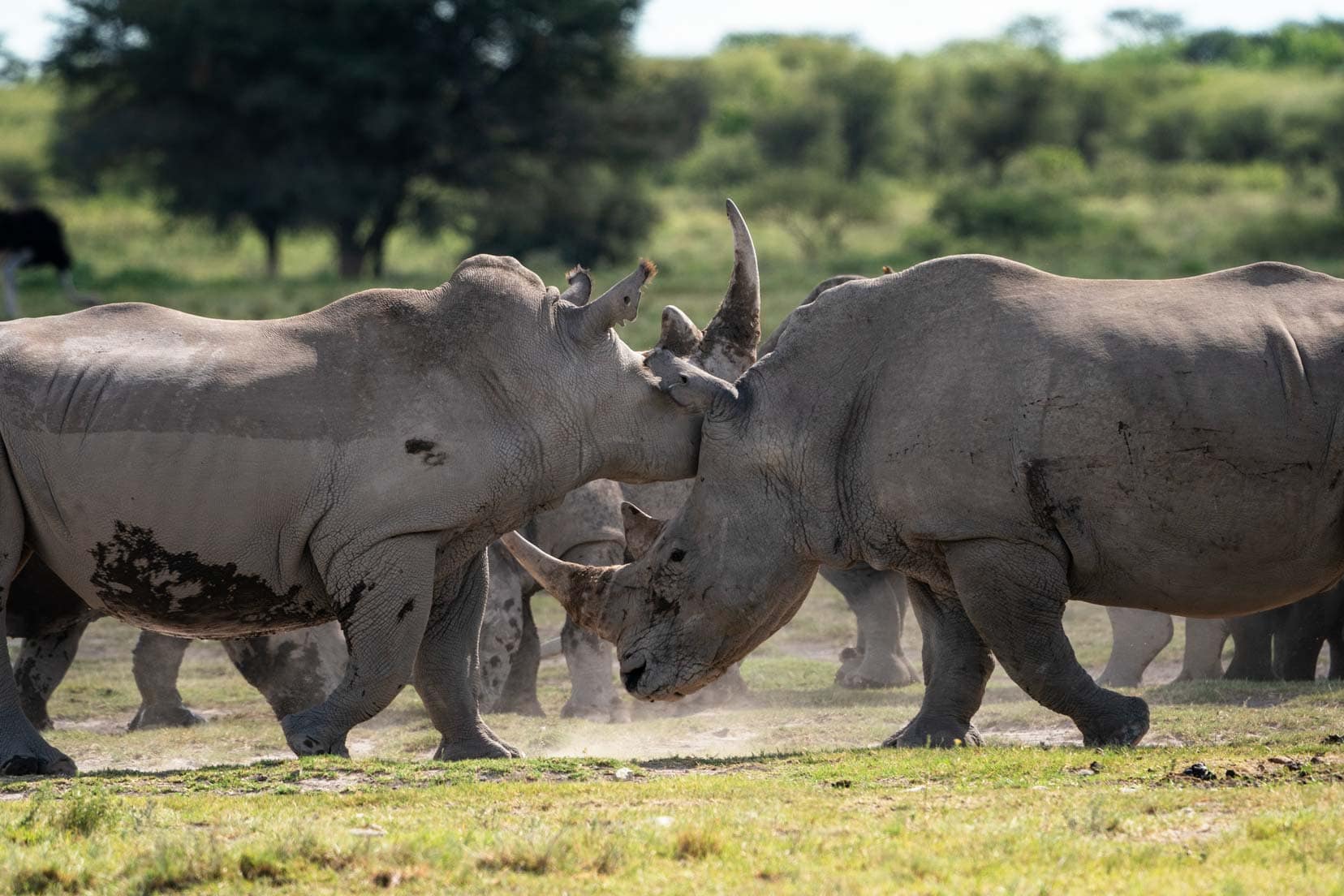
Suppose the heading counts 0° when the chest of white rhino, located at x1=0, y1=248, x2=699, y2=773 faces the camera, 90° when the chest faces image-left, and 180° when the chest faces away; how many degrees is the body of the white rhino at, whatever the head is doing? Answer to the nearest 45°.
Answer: approximately 270°

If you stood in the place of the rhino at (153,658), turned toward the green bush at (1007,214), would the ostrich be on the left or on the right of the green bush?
left

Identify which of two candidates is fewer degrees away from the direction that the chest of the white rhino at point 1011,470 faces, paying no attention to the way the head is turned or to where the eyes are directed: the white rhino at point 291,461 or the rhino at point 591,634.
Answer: the white rhino
